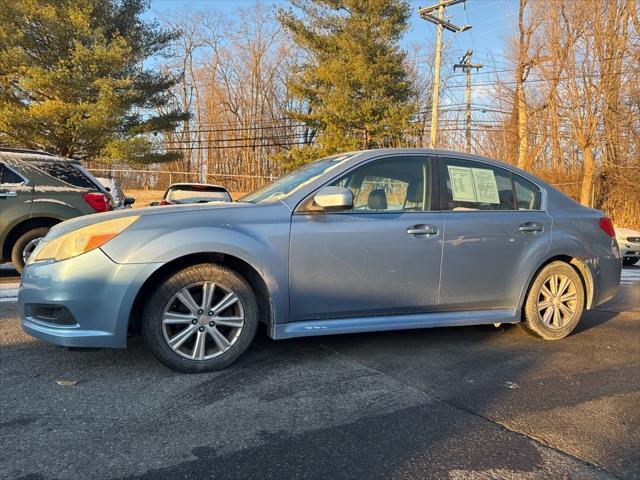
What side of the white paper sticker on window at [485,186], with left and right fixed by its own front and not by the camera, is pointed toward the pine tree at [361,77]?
back

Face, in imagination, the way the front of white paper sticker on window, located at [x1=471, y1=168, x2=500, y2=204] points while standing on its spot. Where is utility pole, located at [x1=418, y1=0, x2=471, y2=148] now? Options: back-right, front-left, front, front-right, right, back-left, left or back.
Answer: back

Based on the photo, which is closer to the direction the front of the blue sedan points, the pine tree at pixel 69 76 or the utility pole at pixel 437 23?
the pine tree

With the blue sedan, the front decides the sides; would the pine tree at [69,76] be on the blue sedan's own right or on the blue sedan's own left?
on the blue sedan's own right

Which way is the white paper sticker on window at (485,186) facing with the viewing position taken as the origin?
facing the viewer

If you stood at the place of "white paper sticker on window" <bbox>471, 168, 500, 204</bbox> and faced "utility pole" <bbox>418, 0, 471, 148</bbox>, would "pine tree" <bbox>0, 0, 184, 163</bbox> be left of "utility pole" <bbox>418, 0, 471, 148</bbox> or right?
left

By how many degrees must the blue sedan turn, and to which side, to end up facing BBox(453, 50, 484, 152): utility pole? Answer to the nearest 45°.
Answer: approximately 90° to its right

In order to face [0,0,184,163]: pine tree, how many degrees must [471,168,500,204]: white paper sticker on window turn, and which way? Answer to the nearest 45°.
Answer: approximately 135° to its right

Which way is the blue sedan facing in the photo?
to the viewer's left

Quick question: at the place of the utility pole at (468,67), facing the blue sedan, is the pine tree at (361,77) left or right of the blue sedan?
right

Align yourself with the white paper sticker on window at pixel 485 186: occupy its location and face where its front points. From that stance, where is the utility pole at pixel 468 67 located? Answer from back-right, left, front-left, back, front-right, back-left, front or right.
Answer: back

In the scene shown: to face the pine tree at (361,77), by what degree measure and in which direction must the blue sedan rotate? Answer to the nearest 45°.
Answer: approximately 90° to its right
